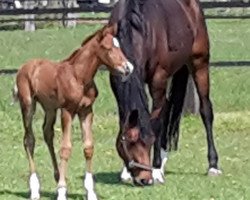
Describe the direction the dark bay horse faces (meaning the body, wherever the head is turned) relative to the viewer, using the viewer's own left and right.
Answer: facing the viewer and to the left of the viewer

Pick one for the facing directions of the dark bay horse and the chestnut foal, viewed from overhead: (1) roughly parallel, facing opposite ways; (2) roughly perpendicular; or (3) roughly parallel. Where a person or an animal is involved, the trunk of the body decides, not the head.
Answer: roughly perpendicular

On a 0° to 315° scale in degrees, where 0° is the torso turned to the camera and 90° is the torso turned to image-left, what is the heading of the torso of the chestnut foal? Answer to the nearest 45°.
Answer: approximately 315°

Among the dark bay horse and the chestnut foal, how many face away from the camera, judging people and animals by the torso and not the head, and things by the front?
0
